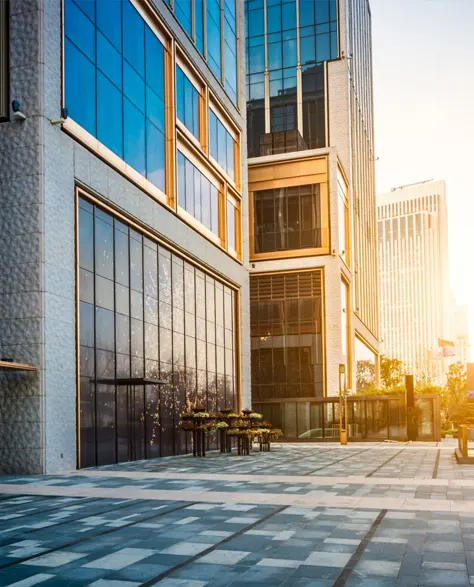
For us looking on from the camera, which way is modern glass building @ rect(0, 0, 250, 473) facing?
facing the viewer and to the right of the viewer

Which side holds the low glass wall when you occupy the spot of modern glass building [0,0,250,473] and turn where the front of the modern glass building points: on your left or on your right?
on your left
